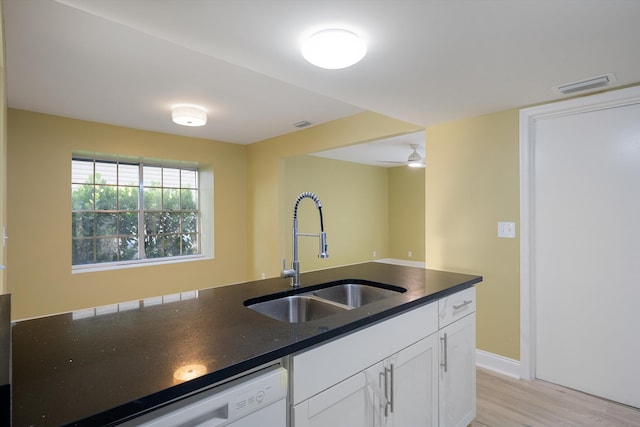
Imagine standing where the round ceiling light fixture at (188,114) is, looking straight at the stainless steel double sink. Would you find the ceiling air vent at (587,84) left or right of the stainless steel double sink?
left

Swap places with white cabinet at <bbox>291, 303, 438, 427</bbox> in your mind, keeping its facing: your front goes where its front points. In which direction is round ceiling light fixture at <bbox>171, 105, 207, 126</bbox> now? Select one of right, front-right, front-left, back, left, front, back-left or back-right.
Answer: back

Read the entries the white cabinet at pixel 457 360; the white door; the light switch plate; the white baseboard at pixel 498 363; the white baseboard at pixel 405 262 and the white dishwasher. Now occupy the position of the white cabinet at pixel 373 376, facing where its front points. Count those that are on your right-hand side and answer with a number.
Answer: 1

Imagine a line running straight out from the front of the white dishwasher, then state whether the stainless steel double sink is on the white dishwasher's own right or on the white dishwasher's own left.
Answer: on the white dishwasher's own left

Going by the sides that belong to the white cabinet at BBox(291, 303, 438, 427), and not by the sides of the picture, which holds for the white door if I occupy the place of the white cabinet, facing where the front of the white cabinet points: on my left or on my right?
on my left

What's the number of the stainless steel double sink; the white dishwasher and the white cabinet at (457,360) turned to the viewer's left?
0

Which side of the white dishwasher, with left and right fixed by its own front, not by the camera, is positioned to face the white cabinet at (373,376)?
left

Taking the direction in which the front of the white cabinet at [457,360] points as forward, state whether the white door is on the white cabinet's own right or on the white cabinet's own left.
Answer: on the white cabinet's own left

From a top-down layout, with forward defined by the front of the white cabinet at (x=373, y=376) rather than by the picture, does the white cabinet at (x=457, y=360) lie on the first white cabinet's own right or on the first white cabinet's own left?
on the first white cabinet's own left

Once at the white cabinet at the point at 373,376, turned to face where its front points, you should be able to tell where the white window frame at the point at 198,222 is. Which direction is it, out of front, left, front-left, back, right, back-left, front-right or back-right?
back

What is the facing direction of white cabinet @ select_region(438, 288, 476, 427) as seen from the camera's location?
facing the viewer and to the right of the viewer

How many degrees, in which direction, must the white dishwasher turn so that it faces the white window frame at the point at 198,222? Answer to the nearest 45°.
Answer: approximately 135° to its left

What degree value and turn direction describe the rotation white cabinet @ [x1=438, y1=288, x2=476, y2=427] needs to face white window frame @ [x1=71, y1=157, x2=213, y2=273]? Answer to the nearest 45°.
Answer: approximately 180°

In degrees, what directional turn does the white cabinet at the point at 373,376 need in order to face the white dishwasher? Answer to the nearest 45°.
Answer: approximately 90° to its right
